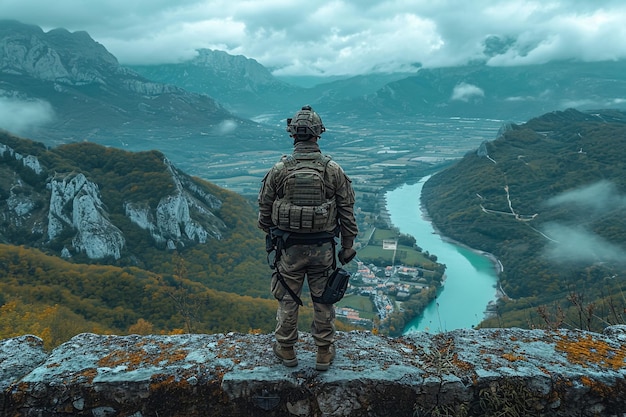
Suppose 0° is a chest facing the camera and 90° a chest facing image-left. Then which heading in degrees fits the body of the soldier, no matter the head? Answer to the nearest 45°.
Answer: approximately 180°

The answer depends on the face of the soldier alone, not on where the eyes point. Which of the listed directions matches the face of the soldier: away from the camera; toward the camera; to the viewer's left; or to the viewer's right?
away from the camera

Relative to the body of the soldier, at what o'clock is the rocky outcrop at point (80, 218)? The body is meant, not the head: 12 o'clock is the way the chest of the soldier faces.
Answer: The rocky outcrop is roughly at 11 o'clock from the soldier.

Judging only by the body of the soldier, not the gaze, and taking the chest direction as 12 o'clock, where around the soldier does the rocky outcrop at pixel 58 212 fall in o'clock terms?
The rocky outcrop is roughly at 11 o'clock from the soldier.
